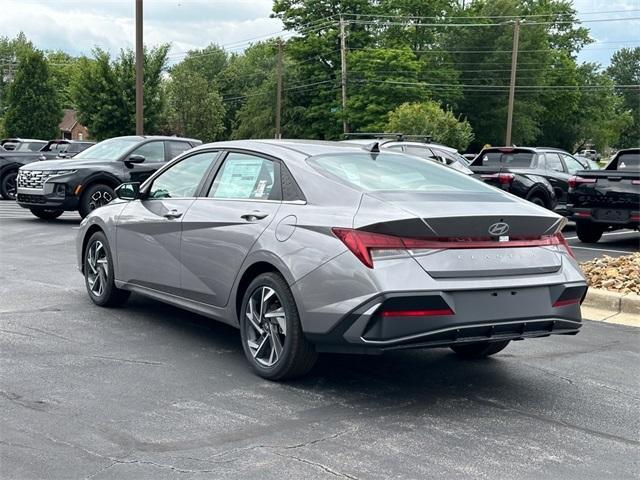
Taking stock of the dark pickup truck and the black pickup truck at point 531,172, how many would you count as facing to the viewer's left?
0

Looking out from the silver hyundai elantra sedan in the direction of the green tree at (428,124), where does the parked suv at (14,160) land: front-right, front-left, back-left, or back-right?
front-left

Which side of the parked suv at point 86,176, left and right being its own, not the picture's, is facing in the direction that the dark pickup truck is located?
left

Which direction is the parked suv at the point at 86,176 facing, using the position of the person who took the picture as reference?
facing the viewer and to the left of the viewer

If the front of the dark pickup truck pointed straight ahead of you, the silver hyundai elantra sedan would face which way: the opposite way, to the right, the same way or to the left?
to the left

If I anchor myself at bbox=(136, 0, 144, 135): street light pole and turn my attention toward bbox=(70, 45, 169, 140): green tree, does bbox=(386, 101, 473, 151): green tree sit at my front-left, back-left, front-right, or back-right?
front-right

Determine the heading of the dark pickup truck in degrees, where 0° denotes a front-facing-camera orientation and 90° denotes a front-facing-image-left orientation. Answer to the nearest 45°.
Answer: approximately 225°

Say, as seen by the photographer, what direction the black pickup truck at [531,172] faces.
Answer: facing away from the viewer and to the right of the viewer

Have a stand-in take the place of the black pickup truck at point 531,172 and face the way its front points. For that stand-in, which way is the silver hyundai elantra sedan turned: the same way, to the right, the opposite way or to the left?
to the left

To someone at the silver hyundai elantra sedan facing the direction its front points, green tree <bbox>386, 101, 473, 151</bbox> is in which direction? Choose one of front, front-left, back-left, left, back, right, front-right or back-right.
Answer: front-right

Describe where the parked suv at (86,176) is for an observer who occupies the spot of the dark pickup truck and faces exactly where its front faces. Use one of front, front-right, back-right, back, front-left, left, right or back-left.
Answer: back-left

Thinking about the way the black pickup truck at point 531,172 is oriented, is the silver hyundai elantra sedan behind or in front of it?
behind

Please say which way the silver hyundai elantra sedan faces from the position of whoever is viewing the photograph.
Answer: facing away from the viewer and to the left of the viewer

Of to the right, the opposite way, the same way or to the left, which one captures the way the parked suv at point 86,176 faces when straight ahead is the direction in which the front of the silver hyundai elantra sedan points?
to the left

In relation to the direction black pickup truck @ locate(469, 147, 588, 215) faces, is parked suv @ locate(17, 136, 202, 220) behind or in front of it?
behind

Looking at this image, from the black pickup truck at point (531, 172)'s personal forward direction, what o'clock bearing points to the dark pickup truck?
The dark pickup truck is roughly at 4 o'clock from the black pickup truck.
